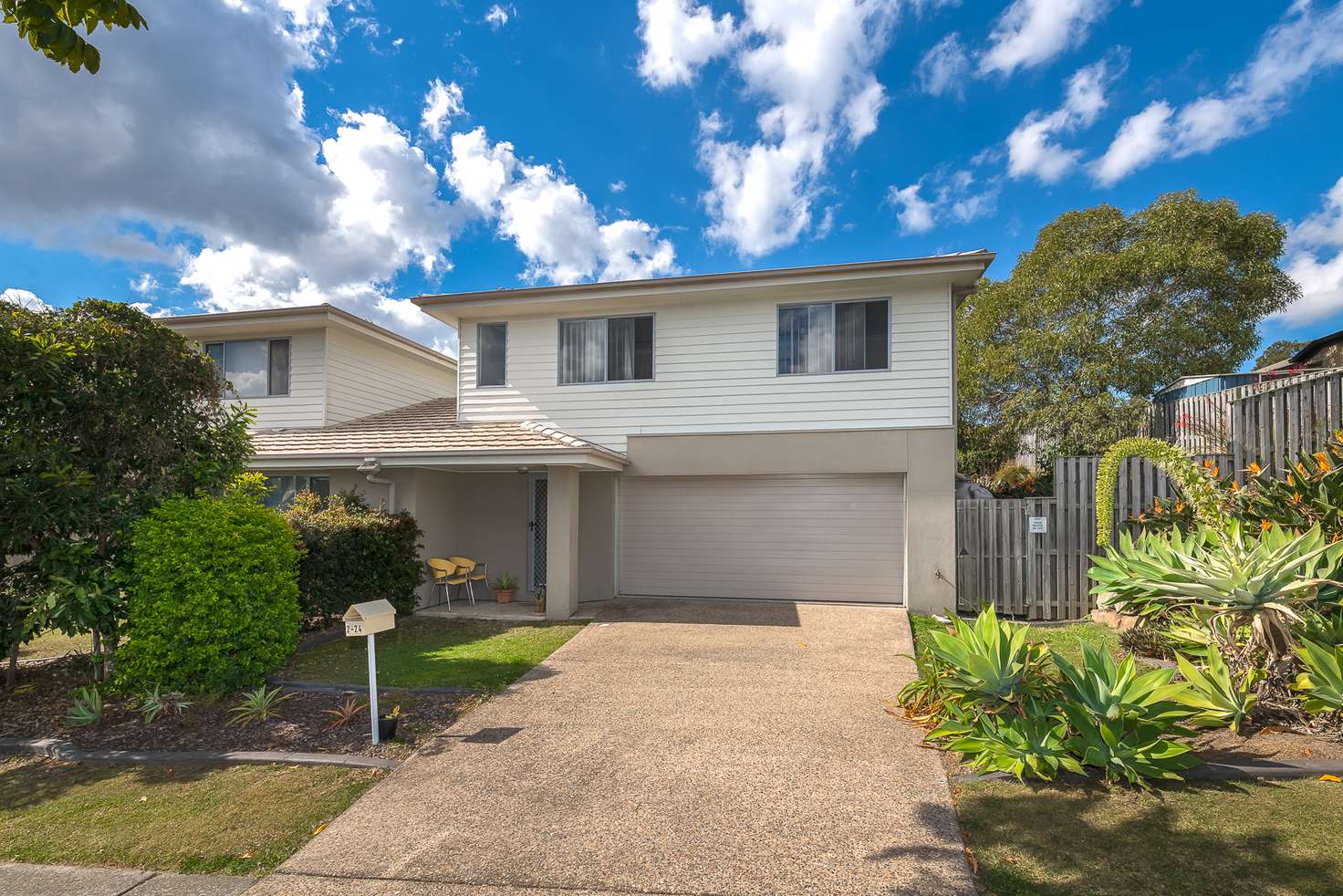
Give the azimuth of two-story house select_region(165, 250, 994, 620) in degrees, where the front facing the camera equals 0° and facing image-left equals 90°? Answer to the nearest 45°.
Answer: approximately 0°

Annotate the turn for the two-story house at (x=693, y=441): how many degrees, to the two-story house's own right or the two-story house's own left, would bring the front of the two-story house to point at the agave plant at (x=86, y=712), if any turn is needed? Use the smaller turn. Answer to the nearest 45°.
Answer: approximately 45° to the two-story house's own right

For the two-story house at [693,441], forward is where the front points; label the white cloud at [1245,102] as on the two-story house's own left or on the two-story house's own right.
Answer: on the two-story house's own left

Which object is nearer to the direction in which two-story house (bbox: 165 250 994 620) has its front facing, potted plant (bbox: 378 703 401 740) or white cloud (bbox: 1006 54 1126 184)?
the potted plant
